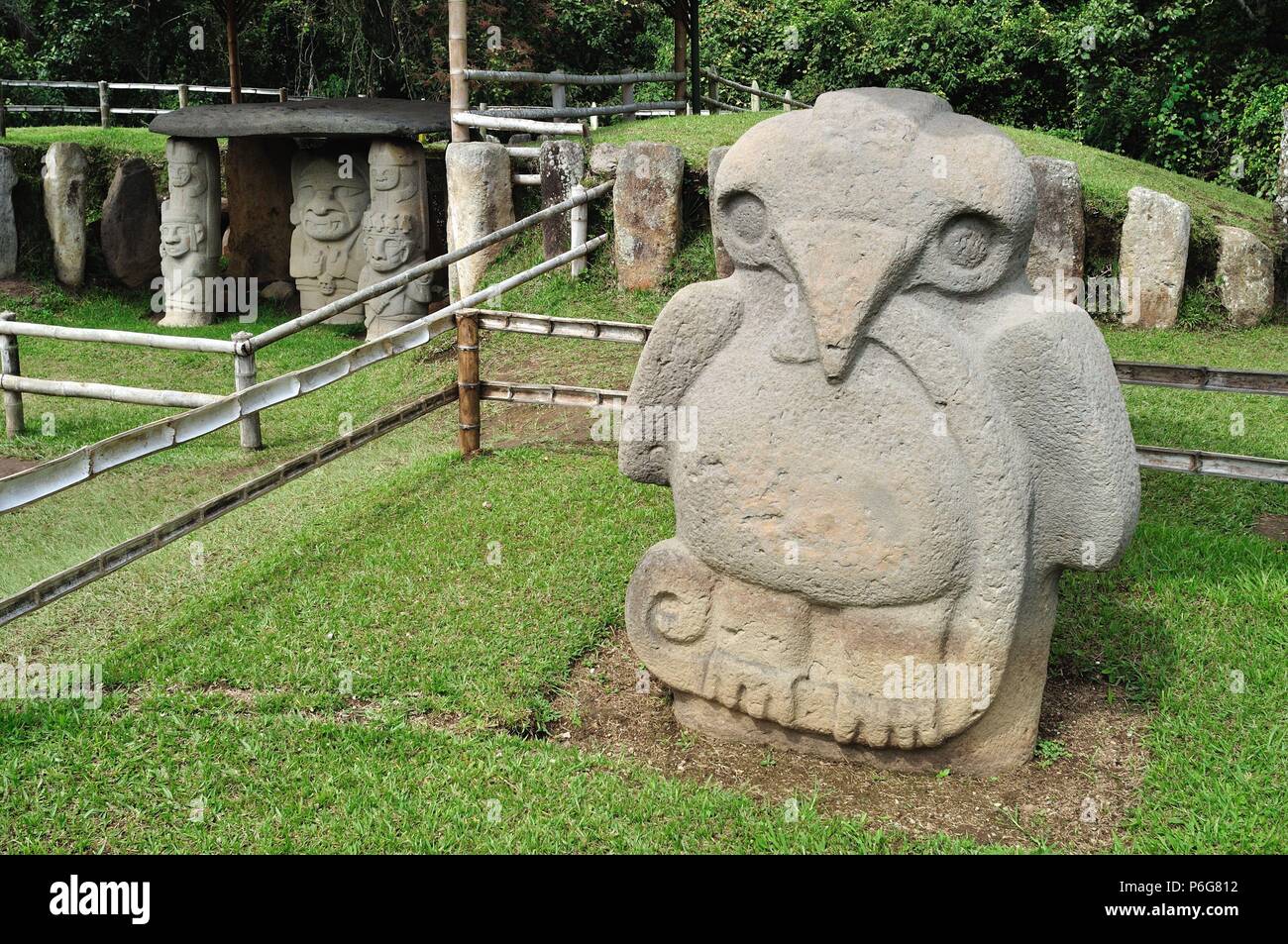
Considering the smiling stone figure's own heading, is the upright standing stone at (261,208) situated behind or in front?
behind

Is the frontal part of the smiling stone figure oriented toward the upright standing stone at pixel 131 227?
no

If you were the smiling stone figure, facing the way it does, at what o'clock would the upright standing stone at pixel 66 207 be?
The upright standing stone is roughly at 4 o'clock from the smiling stone figure.

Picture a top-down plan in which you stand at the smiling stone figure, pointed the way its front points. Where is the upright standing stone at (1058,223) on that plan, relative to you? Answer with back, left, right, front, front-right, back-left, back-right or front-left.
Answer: front-left

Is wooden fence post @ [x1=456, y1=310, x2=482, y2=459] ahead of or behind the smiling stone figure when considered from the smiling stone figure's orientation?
ahead

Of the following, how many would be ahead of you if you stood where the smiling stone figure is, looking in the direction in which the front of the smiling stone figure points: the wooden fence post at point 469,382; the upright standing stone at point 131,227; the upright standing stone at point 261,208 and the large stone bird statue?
2

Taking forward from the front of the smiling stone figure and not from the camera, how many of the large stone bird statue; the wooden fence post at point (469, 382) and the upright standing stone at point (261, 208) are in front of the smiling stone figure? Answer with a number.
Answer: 2

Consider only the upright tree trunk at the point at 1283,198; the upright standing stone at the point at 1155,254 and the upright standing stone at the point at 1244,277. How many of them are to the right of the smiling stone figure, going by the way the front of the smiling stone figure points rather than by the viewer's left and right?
0

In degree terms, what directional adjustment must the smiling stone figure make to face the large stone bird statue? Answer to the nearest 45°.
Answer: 0° — it already faces it

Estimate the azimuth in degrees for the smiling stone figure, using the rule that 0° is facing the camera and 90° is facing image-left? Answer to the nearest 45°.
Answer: approximately 0°

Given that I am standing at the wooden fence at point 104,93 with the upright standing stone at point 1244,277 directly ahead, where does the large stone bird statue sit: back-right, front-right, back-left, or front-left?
front-right

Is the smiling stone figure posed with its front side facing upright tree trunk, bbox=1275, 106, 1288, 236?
no

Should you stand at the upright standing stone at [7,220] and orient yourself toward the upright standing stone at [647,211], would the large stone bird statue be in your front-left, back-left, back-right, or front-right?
front-right
